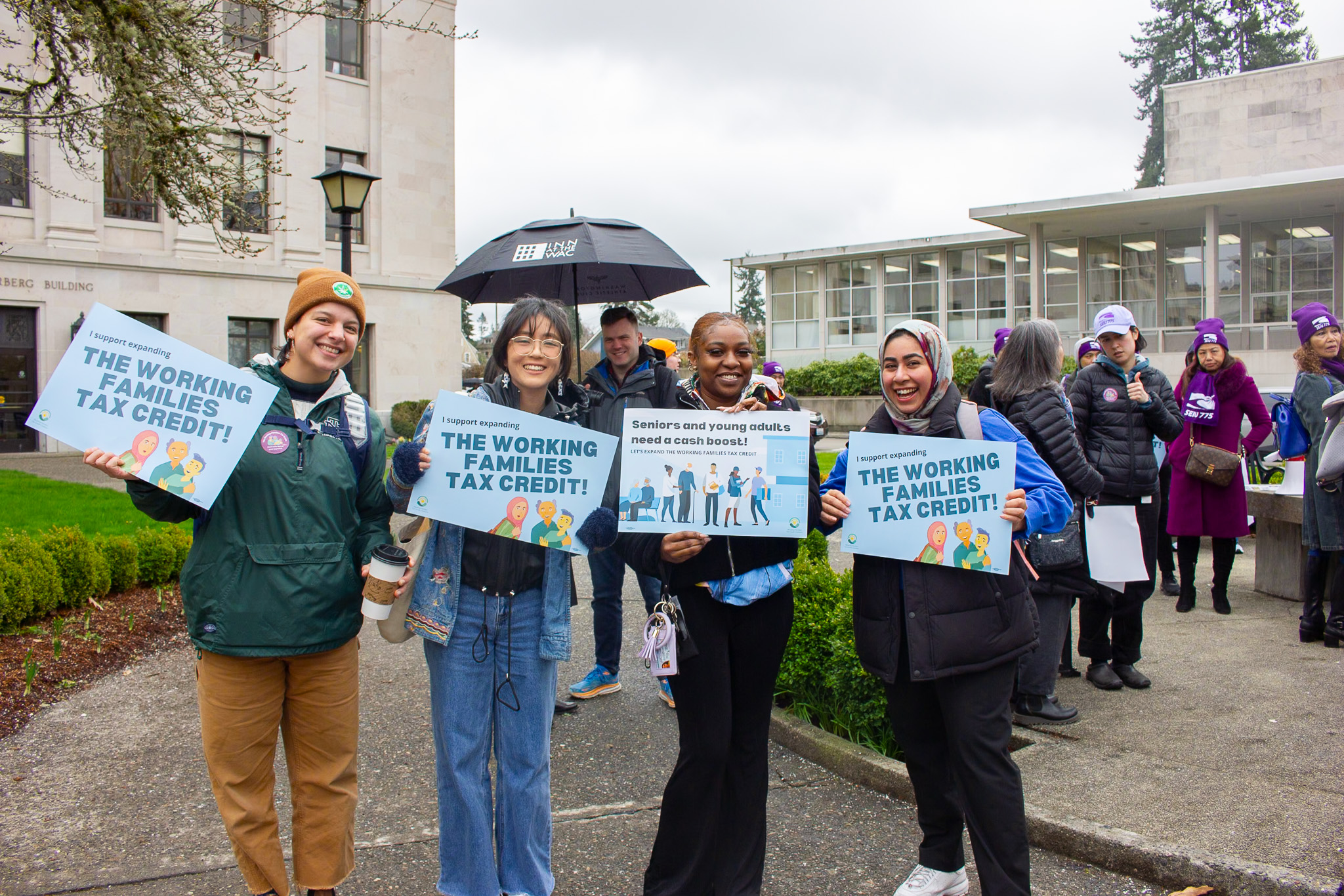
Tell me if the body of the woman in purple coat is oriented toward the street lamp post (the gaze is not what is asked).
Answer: no

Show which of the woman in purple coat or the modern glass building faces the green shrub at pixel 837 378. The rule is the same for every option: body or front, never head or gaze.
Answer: the modern glass building

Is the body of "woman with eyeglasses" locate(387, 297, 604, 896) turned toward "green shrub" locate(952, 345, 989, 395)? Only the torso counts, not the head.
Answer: no

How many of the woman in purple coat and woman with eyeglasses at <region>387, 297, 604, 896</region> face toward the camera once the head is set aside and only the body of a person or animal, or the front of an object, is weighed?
2

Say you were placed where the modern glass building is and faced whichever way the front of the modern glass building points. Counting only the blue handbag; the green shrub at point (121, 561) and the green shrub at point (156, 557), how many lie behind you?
0

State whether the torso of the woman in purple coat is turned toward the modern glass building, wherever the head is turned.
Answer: no

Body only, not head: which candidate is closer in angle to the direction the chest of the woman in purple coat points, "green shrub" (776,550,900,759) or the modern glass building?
the green shrub

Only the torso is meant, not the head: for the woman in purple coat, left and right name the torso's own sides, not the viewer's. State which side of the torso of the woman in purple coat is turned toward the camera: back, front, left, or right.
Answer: front

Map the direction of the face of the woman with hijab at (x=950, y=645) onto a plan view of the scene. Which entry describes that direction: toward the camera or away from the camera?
toward the camera

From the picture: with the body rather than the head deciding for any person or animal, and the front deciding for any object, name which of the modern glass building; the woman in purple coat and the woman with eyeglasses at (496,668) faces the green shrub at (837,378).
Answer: the modern glass building

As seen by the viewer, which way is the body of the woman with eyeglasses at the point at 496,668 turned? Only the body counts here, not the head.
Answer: toward the camera

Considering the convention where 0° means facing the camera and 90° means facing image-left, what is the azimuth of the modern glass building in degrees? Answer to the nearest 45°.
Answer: approximately 45°
